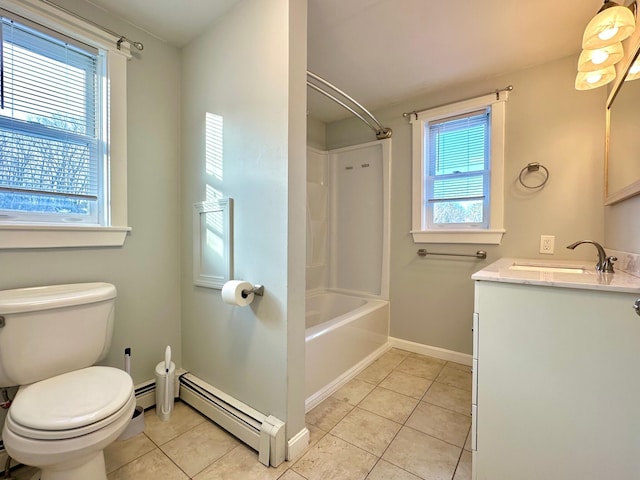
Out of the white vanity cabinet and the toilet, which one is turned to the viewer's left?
the white vanity cabinet

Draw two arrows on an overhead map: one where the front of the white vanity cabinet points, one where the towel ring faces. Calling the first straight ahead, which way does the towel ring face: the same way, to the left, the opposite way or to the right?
to the left

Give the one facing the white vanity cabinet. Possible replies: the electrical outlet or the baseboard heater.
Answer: the electrical outlet

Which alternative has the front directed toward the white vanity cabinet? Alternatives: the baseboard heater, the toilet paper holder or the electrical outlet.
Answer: the electrical outlet

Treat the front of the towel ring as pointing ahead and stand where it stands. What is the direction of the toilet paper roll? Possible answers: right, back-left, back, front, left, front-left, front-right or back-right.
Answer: front-right

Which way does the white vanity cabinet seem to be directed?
to the viewer's left

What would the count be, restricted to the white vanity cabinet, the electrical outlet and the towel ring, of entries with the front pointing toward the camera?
2

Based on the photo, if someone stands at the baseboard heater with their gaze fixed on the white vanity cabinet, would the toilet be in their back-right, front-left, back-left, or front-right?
back-right

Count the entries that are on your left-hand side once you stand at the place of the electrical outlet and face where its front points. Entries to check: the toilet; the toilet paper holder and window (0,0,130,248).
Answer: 0

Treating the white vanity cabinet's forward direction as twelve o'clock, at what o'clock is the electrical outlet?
The electrical outlet is roughly at 3 o'clock from the white vanity cabinet.

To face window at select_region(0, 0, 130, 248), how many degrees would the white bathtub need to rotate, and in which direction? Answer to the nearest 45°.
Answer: approximately 90° to its right

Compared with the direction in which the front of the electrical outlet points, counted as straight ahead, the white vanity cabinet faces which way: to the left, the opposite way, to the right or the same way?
to the right

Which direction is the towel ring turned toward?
toward the camera

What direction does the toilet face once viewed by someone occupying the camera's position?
facing the viewer and to the right of the viewer

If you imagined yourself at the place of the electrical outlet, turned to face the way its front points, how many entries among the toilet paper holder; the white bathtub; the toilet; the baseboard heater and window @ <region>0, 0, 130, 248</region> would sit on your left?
0

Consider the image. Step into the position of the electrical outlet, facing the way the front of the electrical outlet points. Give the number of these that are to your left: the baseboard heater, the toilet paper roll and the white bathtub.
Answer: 0

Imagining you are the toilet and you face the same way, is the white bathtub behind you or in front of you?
in front

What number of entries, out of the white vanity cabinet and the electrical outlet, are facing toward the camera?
1

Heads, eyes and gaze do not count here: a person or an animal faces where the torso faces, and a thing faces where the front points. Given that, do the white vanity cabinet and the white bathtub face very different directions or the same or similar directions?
very different directions
